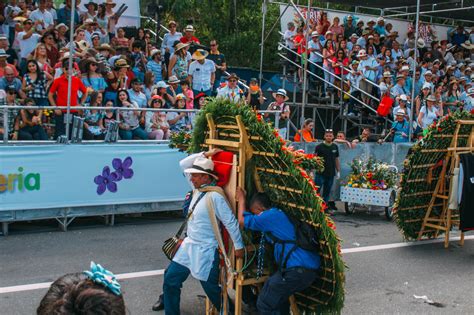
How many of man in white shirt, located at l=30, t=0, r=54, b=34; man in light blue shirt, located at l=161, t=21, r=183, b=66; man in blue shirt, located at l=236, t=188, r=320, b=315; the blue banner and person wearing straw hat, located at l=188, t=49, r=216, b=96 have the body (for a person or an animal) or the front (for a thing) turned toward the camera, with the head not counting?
4

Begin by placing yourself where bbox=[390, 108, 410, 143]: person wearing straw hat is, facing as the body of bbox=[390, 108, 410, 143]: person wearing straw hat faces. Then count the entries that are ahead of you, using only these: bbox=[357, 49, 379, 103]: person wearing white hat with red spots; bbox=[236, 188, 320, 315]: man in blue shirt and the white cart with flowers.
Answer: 2

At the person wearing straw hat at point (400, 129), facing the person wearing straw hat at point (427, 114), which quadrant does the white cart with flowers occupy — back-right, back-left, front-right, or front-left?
back-right

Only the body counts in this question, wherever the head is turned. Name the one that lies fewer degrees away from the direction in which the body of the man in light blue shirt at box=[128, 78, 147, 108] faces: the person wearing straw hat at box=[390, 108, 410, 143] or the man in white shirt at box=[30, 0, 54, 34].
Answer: the person wearing straw hat

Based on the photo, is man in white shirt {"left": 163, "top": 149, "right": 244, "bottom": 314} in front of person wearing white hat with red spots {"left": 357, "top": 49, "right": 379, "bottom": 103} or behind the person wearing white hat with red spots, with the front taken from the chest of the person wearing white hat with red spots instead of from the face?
in front

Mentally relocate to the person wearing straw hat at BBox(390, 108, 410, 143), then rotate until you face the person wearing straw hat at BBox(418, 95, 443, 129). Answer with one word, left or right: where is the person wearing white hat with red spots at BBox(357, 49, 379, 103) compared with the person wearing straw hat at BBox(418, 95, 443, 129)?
left

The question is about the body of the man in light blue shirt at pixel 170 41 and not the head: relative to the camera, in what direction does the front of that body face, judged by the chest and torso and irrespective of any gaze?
toward the camera

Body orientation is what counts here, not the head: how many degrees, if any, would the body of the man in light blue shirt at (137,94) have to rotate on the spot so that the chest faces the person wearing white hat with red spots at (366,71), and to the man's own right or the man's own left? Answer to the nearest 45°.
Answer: approximately 90° to the man's own left

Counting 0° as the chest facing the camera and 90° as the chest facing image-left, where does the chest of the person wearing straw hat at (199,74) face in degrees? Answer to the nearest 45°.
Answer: approximately 0°

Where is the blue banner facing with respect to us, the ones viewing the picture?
facing the viewer

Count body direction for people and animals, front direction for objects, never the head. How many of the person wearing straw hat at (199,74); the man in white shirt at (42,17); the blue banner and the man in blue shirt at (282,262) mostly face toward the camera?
3

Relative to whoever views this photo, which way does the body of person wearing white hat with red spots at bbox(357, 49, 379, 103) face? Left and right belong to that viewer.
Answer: facing the viewer and to the left of the viewer

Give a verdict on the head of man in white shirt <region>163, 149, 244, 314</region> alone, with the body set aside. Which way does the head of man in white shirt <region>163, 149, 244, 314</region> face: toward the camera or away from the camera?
toward the camera

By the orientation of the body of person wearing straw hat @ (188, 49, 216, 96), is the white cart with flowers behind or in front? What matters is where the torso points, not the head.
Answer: in front

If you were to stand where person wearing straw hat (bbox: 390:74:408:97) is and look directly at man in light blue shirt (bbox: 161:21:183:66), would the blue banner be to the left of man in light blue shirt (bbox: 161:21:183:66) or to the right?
left
